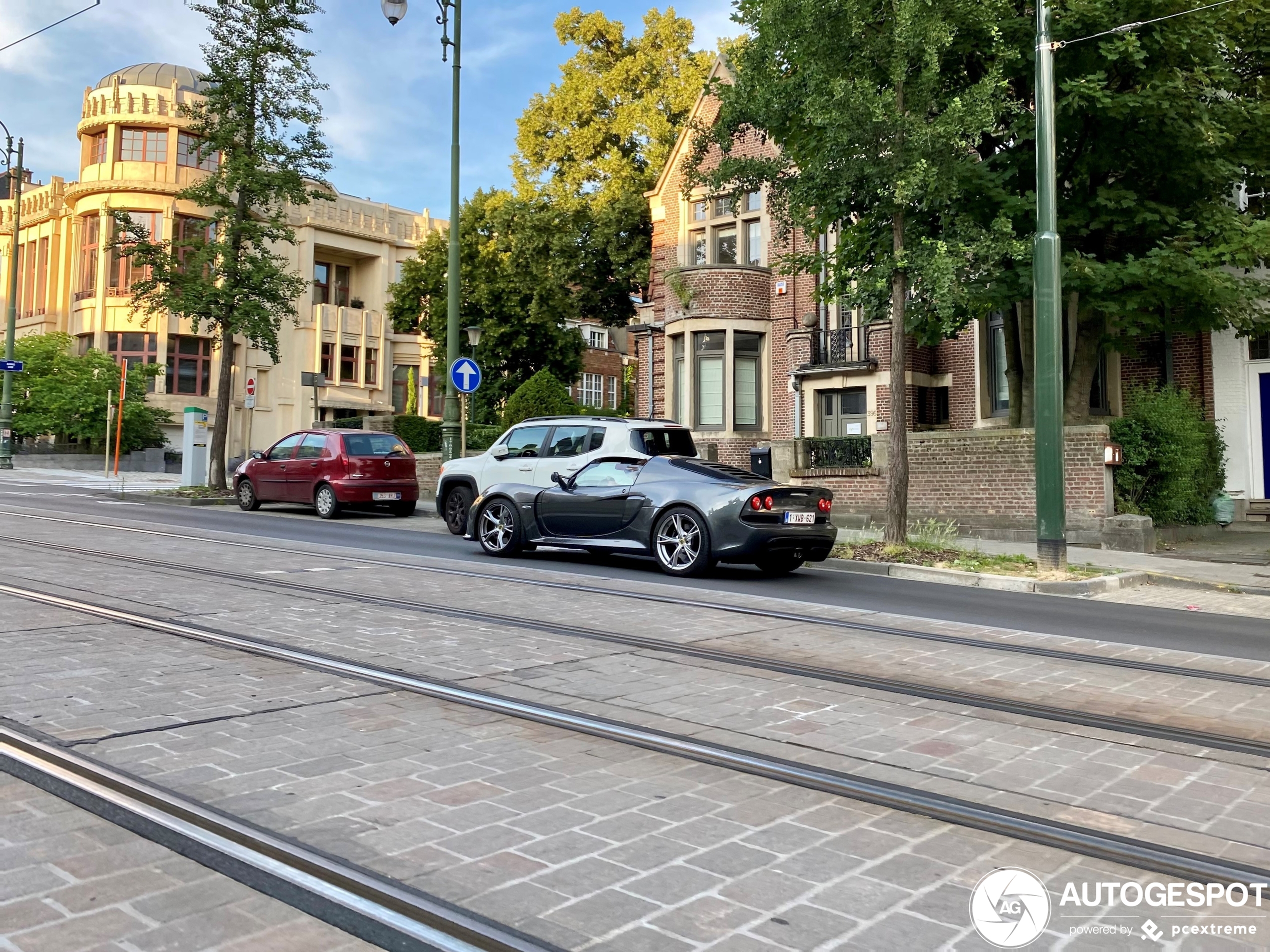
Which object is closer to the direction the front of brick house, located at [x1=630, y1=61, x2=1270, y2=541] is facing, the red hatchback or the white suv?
the white suv

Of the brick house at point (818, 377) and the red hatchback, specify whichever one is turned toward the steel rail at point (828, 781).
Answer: the brick house

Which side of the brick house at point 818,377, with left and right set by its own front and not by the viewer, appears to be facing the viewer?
front

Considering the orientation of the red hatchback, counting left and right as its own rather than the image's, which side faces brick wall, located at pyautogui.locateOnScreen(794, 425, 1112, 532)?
back

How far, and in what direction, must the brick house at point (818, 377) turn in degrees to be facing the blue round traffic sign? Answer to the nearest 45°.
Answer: approximately 45° to its right

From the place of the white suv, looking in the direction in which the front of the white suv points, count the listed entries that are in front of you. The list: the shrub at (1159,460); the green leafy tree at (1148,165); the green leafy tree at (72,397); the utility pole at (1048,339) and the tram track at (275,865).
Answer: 1

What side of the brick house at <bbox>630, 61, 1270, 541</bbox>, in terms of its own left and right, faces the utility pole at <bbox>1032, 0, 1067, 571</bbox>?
front

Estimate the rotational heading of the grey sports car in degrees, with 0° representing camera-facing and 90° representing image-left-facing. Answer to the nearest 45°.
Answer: approximately 135°

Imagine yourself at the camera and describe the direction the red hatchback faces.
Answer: facing away from the viewer and to the left of the viewer

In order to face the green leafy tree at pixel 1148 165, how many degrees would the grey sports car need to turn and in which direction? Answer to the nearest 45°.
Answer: approximately 90° to its right

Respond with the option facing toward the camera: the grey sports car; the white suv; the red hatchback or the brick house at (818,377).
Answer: the brick house

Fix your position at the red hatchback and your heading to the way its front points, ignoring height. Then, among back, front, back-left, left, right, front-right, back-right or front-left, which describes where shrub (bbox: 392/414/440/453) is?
front-right

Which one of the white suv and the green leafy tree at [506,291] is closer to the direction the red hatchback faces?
the green leafy tree

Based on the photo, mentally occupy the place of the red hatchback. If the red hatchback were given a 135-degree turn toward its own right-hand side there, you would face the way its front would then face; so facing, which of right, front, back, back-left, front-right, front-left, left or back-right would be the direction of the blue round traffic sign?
front

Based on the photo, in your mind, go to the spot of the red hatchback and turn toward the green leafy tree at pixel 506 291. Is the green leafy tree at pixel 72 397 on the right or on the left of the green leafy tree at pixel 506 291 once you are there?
left

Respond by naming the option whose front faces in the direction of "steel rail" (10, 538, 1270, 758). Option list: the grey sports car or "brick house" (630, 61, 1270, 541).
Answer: the brick house

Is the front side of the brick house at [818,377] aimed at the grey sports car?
yes

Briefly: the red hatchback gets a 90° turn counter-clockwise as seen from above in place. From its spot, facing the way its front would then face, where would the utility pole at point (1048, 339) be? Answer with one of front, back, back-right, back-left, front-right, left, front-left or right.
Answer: left
